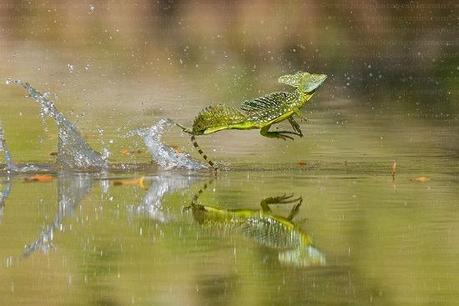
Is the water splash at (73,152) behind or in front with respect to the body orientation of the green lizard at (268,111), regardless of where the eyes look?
behind

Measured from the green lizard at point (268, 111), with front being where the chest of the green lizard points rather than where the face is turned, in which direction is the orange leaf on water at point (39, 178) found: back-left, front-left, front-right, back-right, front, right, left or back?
back

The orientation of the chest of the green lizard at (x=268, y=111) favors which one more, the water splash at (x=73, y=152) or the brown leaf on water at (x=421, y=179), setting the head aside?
the brown leaf on water

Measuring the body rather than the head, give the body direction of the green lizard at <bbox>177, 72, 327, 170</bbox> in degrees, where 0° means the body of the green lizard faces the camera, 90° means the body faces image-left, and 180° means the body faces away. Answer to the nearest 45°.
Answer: approximately 270°

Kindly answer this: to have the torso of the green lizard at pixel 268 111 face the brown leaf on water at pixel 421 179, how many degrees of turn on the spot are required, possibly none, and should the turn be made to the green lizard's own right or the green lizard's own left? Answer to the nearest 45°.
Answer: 0° — it already faces it

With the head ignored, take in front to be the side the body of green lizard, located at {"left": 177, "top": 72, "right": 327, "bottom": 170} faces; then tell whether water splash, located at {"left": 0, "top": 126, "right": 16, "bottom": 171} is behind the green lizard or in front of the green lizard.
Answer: behind
